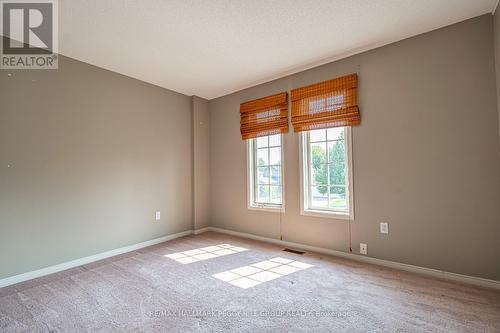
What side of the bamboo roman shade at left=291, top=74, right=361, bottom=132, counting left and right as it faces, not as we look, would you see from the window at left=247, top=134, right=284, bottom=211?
right

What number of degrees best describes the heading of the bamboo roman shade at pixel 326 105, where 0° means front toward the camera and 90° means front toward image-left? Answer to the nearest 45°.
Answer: approximately 45°
